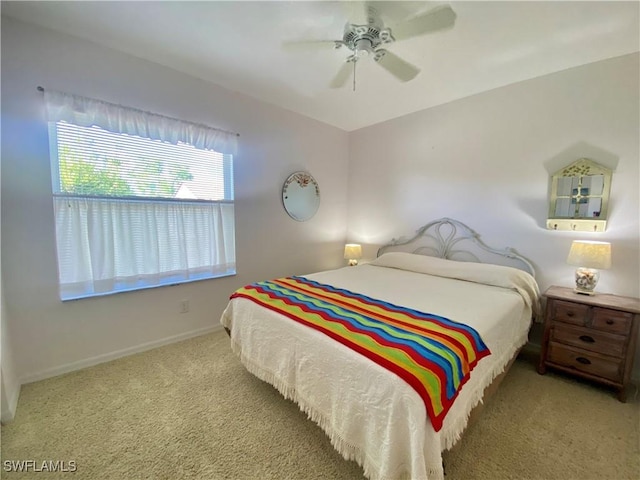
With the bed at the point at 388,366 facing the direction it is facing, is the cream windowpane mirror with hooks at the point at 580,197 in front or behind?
behind

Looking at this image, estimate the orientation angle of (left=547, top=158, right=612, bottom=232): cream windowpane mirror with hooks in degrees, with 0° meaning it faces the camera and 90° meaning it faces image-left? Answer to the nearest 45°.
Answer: approximately 0°

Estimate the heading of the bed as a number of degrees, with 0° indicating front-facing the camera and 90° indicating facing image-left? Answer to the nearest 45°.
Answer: approximately 45°

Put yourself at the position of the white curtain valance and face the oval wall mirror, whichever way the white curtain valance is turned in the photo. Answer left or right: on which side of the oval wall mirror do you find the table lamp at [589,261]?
right

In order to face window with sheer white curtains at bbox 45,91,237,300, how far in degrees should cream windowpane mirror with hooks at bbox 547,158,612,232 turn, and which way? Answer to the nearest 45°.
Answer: approximately 45° to its right

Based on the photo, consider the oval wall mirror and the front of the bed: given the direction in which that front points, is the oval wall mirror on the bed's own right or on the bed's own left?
on the bed's own right

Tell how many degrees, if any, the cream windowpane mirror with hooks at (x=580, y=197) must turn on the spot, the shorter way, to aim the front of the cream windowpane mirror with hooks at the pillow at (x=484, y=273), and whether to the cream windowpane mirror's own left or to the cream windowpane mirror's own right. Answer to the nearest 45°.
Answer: approximately 45° to the cream windowpane mirror's own right
